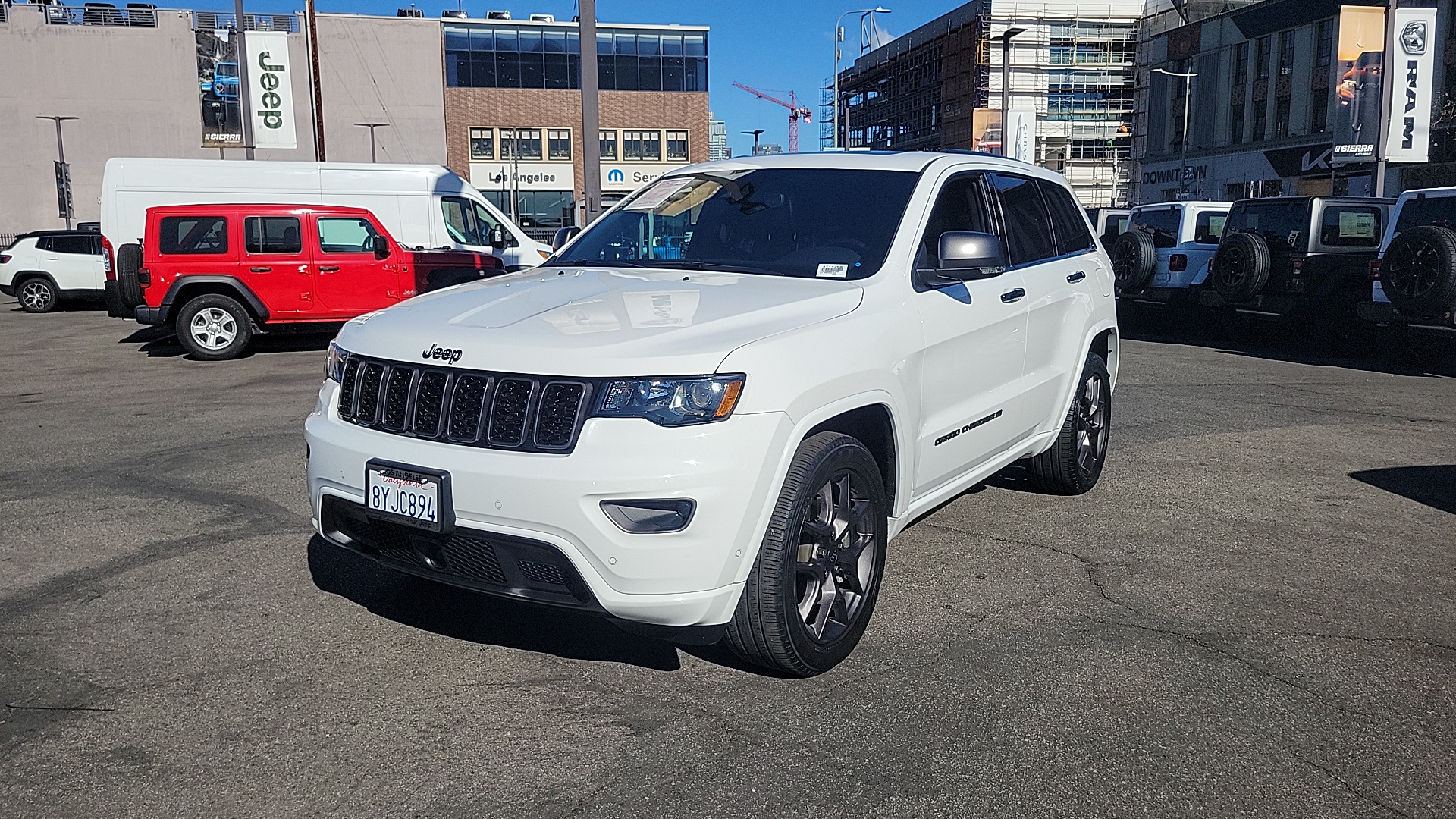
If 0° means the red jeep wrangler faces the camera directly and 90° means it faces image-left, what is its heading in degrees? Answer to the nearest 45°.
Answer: approximately 270°

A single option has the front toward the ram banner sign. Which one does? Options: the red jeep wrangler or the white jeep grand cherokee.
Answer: the red jeep wrangler

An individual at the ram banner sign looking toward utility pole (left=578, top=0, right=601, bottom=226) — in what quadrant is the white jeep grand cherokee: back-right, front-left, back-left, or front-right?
front-left

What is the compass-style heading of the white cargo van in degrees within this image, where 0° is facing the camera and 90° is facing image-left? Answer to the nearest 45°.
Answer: approximately 270°

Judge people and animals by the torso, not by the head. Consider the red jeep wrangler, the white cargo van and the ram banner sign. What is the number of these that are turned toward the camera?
1

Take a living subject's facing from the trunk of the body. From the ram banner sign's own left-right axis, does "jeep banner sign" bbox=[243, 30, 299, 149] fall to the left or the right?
on its right

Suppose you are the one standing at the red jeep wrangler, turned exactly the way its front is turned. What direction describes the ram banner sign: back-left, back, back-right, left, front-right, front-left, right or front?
front

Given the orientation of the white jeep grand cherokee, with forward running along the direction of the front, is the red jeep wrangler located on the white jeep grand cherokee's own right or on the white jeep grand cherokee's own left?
on the white jeep grand cherokee's own right

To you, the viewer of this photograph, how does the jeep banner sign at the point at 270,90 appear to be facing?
facing the viewer

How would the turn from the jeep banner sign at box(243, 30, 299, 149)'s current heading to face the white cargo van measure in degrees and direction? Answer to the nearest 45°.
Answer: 0° — it already faces it

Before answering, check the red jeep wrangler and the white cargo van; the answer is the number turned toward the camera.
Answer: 0

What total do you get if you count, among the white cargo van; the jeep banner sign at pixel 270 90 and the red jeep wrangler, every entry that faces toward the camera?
1

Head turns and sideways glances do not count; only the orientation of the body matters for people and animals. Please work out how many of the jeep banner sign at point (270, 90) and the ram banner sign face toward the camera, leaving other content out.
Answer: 2

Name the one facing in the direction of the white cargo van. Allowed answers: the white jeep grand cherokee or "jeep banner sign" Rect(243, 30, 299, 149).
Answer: the jeep banner sign

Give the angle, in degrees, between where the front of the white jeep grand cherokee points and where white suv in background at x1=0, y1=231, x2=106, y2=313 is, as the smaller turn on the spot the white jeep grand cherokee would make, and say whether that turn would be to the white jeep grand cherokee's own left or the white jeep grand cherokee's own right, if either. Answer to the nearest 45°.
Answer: approximately 90° to the white jeep grand cherokee's own right

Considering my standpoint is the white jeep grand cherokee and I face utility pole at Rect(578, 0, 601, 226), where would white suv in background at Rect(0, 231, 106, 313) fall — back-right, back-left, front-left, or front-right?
front-left

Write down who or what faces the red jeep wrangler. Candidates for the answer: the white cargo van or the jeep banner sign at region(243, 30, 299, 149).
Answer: the jeep banner sign

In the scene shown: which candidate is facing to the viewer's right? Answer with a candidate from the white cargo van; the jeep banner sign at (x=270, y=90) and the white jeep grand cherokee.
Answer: the white cargo van

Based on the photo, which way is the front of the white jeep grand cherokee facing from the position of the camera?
facing the viewer and to the left of the viewer
